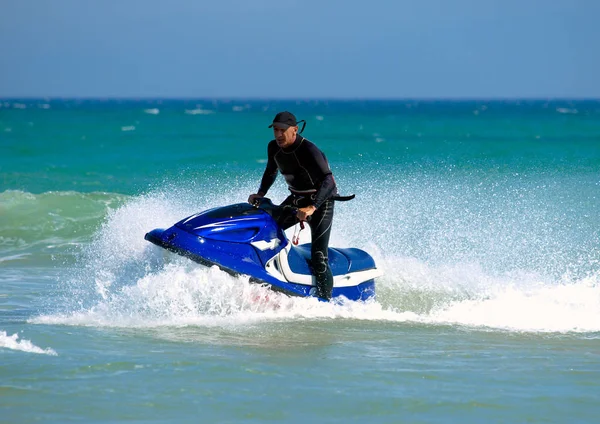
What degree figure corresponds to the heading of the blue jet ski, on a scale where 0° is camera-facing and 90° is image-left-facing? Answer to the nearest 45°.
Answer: approximately 90°
